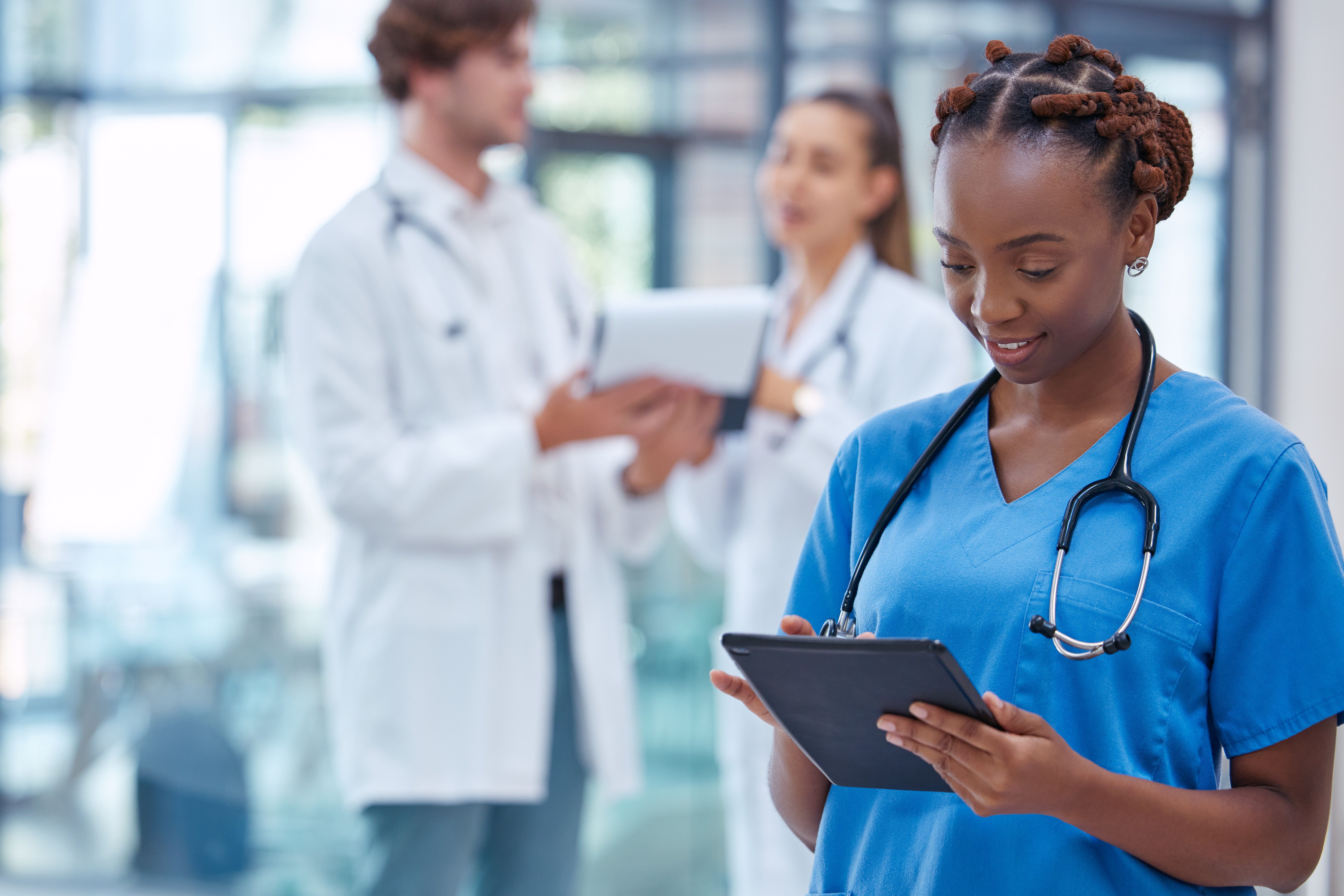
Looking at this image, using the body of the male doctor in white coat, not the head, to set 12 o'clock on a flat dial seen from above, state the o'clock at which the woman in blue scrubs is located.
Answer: The woman in blue scrubs is roughly at 1 o'clock from the male doctor in white coat.

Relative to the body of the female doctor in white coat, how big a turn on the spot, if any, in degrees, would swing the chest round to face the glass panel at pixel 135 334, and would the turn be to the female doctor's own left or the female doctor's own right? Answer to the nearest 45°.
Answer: approximately 90° to the female doctor's own right

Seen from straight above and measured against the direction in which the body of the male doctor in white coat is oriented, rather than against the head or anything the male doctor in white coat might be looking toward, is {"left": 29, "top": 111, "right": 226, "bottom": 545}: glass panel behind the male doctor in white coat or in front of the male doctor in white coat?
behind

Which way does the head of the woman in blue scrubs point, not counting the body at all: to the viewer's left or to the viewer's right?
to the viewer's left

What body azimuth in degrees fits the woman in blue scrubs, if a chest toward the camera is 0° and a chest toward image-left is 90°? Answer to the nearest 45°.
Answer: approximately 45°

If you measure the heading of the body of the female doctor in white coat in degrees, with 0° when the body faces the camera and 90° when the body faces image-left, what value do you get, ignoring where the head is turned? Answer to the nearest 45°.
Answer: approximately 45°

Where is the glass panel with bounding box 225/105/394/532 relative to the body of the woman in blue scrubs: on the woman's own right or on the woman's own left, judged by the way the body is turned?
on the woman's own right

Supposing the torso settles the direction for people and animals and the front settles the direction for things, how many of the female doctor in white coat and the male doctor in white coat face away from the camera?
0

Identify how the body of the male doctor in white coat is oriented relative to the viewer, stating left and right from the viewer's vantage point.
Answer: facing the viewer and to the right of the viewer

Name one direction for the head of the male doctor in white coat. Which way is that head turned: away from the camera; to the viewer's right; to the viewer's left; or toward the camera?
to the viewer's right

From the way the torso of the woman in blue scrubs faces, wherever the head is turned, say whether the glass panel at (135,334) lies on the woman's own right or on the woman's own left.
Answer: on the woman's own right

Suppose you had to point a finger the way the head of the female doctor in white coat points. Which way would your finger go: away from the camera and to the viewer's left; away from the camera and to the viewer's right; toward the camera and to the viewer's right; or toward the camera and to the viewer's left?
toward the camera and to the viewer's left

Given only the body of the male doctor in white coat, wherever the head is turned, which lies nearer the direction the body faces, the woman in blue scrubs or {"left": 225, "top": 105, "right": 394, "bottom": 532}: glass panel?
the woman in blue scrubs
